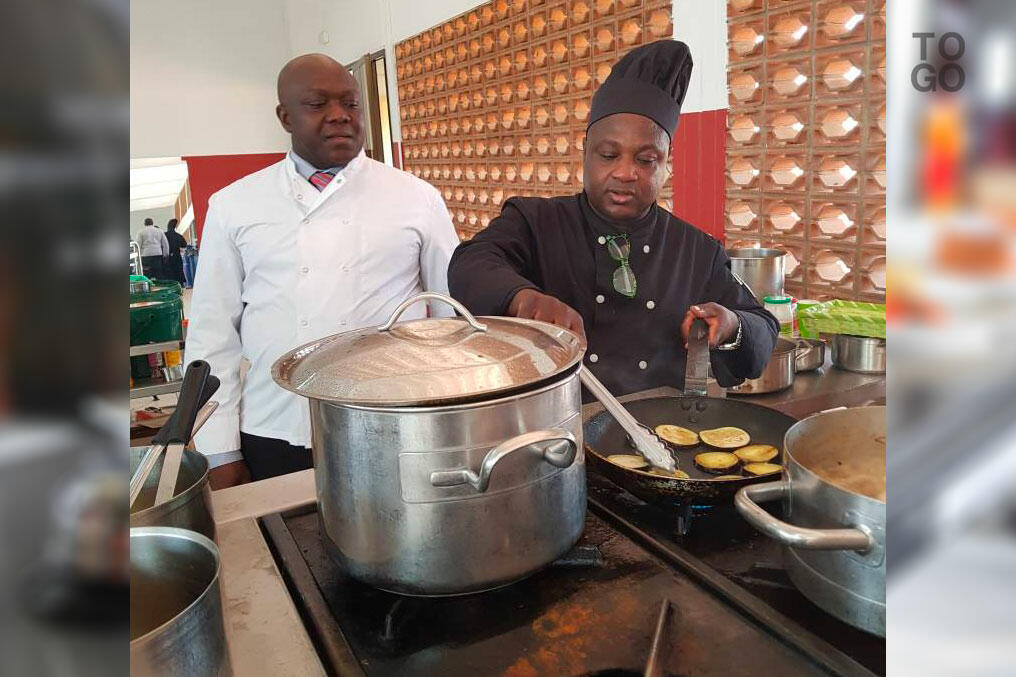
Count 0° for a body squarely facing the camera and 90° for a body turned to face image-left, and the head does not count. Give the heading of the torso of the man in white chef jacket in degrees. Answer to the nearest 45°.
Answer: approximately 0°

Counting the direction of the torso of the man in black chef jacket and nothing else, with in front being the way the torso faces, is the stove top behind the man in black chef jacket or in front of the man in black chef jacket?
in front

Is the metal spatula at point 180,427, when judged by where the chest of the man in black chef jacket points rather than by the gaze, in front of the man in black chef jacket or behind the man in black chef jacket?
in front

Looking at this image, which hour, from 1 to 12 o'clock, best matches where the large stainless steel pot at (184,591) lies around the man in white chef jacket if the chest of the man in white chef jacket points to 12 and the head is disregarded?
The large stainless steel pot is roughly at 12 o'clock from the man in white chef jacket.

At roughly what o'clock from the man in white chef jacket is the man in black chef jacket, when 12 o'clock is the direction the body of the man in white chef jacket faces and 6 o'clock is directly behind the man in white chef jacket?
The man in black chef jacket is roughly at 10 o'clock from the man in white chef jacket.

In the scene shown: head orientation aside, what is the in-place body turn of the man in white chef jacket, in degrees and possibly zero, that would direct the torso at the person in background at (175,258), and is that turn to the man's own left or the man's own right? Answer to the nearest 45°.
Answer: approximately 180°

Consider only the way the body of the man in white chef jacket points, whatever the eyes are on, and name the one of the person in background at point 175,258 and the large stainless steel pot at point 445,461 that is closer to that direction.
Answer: the large stainless steel pot

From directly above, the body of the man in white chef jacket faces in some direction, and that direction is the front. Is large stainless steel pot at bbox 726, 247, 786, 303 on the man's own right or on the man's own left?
on the man's own left

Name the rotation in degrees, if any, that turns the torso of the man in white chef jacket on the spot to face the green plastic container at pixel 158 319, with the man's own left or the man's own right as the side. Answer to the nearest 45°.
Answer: approximately 135° to the man's own right

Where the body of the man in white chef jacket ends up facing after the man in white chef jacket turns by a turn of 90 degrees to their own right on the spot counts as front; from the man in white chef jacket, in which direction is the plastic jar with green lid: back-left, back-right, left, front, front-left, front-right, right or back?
back

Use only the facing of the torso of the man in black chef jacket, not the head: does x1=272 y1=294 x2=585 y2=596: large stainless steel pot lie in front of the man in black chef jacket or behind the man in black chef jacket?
in front

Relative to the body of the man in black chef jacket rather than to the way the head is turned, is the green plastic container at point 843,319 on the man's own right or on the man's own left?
on the man's own left

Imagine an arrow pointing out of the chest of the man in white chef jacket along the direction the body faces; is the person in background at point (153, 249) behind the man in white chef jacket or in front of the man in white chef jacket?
behind

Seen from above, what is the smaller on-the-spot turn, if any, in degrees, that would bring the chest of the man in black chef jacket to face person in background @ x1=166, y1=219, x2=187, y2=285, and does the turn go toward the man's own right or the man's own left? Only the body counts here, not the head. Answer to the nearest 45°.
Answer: approximately 135° to the man's own right

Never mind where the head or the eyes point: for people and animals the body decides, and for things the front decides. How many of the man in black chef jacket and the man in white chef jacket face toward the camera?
2

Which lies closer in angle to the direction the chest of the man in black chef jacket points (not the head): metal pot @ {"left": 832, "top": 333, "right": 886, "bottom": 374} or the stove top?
the stove top
